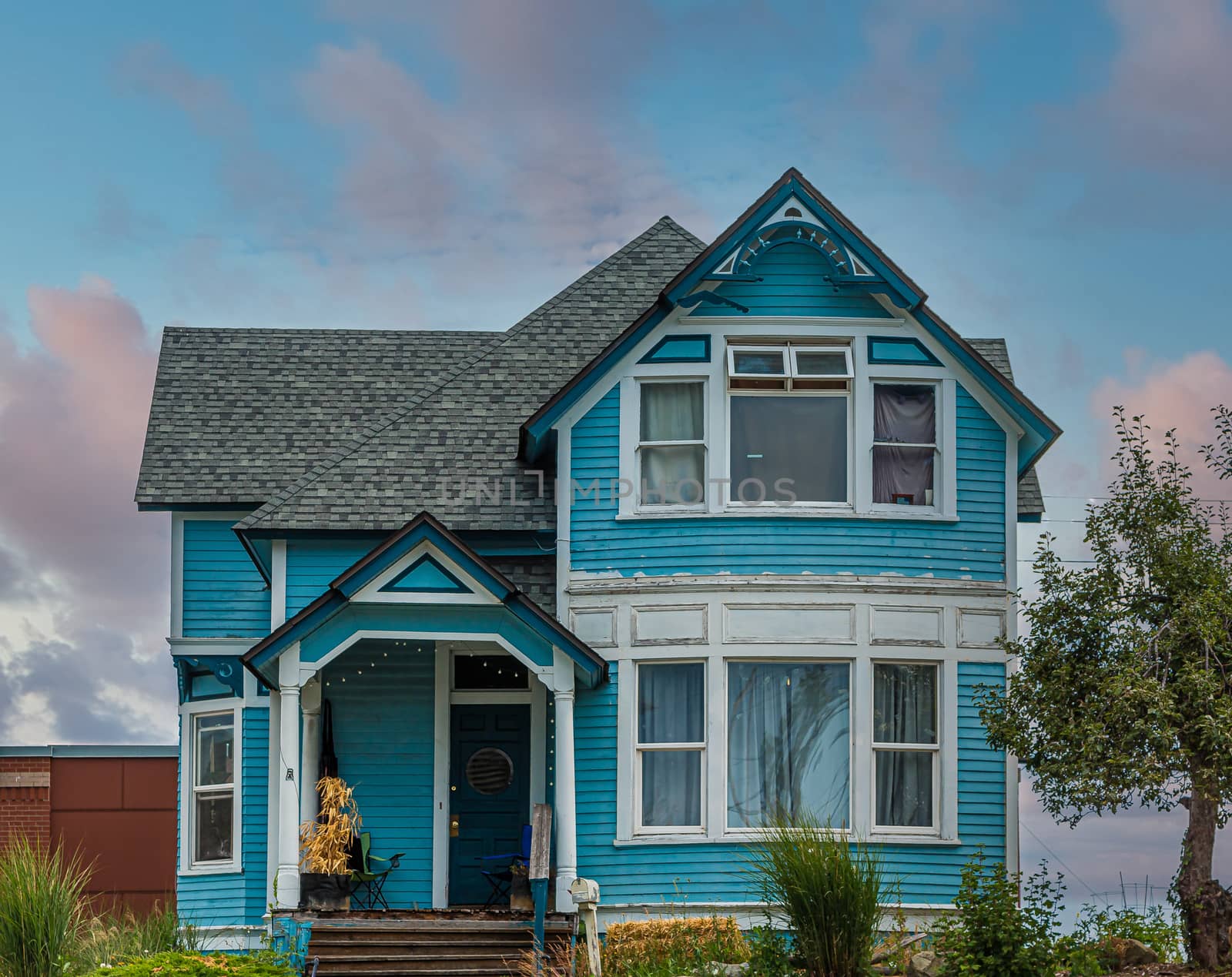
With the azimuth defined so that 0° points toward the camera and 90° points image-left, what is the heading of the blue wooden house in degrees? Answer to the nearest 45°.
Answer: approximately 0°

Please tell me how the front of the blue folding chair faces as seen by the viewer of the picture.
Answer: facing to the left of the viewer

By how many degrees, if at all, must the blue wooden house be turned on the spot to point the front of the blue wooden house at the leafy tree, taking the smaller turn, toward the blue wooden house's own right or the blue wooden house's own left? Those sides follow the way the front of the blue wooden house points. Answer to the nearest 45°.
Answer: approximately 45° to the blue wooden house's own left

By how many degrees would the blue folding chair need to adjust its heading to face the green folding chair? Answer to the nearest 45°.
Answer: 0° — it already faces it

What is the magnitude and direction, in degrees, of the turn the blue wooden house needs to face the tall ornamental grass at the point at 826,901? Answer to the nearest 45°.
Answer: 0° — it already faces it
